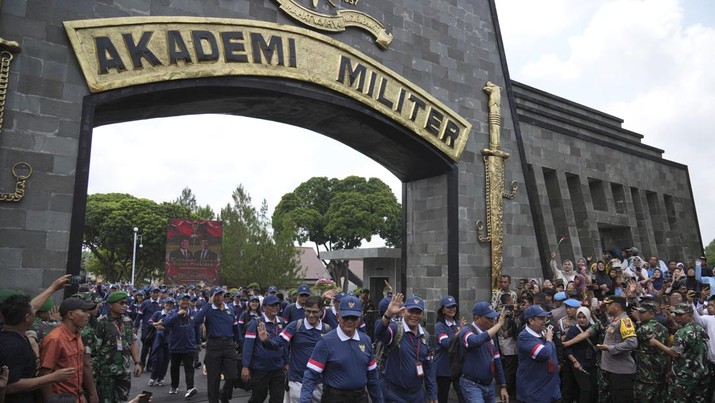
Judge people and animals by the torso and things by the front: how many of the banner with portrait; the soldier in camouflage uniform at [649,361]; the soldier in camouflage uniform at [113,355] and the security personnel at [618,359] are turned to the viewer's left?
2

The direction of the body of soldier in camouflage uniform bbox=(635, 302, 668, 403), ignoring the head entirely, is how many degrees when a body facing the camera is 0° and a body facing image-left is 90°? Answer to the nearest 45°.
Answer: approximately 90°

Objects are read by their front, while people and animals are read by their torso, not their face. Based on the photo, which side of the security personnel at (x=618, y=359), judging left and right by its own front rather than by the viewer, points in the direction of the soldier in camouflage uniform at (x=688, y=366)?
back

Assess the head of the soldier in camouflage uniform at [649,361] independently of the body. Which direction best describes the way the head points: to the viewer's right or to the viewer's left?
to the viewer's left

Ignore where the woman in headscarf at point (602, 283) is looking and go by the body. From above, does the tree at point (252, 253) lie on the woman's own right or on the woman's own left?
on the woman's own right

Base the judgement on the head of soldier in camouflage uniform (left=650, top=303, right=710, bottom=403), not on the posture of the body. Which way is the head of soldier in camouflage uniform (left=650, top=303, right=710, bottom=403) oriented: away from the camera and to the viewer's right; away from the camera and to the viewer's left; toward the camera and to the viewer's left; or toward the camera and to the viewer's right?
toward the camera and to the viewer's left

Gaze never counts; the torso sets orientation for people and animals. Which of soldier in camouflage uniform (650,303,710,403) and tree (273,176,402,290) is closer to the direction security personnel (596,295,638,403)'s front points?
the tree

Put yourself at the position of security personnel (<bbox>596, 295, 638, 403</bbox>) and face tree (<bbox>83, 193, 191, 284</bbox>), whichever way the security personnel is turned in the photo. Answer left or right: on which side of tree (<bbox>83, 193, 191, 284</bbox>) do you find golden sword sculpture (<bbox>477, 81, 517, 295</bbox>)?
right

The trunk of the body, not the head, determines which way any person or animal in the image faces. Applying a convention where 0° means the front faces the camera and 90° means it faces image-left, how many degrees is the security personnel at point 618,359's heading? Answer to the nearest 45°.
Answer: approximately 90°

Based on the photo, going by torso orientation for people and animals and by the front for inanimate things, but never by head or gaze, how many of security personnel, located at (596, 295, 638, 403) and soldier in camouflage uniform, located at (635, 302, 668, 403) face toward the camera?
0
